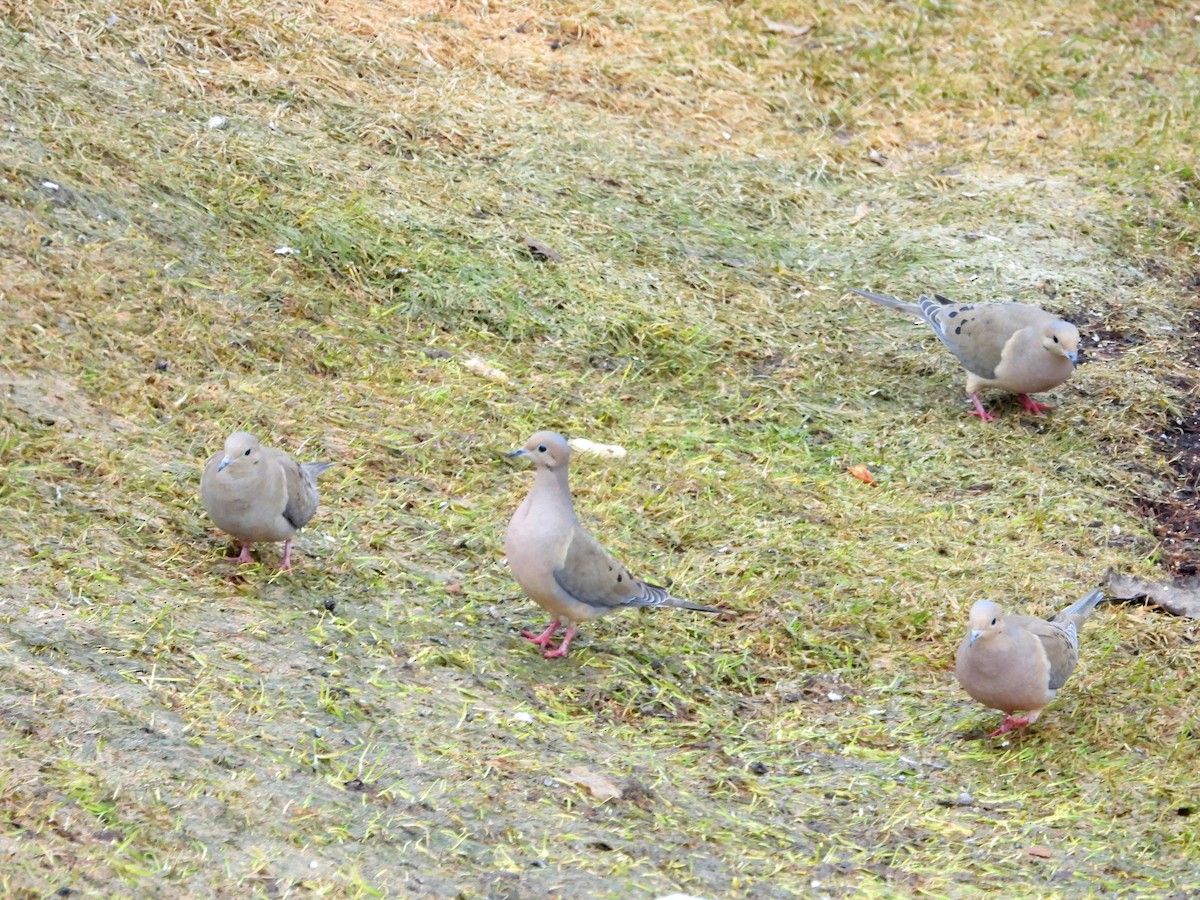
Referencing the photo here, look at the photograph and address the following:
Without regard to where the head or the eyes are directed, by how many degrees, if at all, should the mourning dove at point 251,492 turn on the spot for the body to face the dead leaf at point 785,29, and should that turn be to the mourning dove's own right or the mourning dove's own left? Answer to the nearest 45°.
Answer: approximately 180°

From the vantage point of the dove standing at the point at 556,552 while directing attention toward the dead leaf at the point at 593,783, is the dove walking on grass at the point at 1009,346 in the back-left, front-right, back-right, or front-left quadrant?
back-left

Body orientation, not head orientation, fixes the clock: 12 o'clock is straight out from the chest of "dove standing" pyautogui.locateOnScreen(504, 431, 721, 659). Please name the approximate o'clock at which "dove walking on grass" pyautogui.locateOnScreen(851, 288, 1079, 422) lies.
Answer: The dove walking on grass is roughly at 4 o'clock from the dove standing.

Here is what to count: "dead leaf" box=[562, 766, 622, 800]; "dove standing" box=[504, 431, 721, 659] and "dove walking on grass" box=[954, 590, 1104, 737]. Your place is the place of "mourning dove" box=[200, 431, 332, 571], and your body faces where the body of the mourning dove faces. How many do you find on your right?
0

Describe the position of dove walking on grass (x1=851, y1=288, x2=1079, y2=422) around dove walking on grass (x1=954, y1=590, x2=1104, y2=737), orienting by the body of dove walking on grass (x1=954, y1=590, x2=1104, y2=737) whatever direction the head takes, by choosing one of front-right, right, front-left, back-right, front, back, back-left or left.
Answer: back-right

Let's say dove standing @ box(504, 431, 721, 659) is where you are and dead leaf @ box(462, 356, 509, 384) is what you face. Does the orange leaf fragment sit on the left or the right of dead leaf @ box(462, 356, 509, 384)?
right

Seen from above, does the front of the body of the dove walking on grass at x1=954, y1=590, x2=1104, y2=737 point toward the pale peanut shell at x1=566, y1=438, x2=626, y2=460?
no

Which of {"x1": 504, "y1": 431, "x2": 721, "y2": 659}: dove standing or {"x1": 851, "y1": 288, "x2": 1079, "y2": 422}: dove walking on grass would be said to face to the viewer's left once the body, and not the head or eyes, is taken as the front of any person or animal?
the dove standing

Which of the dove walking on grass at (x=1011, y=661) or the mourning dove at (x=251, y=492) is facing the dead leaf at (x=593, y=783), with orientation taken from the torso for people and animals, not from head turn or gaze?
the dove walking on grass

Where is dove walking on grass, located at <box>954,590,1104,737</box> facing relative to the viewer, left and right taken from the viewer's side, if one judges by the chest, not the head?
facing the viewer and to the left of the viewer

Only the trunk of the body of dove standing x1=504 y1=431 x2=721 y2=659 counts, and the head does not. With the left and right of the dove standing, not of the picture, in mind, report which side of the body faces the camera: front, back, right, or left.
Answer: left

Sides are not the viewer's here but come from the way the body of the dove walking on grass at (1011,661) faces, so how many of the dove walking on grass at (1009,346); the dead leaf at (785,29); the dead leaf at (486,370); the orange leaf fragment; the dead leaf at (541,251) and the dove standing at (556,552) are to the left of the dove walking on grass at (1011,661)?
0

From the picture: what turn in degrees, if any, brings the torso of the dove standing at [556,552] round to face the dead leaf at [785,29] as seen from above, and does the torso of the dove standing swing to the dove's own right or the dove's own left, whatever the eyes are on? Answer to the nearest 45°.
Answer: approximately 90° to the dove's own right

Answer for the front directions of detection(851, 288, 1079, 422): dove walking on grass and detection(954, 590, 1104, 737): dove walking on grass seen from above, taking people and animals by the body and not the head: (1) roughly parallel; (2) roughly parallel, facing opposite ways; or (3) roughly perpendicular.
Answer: roughly perpendicular

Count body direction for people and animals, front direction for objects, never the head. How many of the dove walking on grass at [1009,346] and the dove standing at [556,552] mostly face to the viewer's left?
1

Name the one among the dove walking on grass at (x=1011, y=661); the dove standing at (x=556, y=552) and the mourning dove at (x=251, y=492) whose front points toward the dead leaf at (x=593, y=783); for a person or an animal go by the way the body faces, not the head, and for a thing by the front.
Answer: the dove walking on grass

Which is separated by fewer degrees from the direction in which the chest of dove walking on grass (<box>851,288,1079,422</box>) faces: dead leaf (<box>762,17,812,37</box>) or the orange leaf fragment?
the orange leaf fragment

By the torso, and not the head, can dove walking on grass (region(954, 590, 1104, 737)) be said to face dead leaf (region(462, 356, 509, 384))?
no
